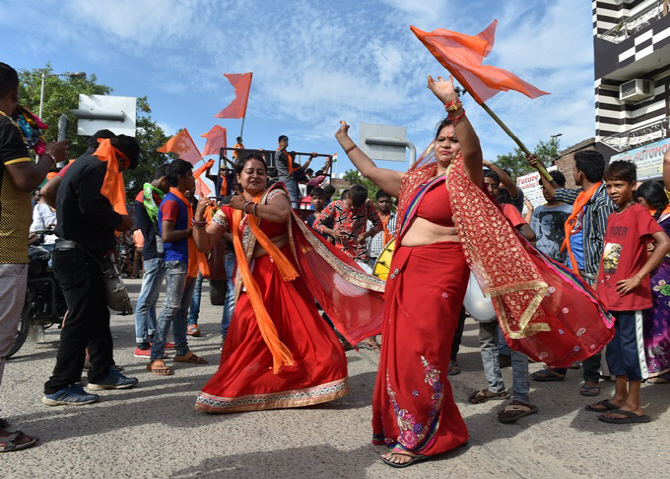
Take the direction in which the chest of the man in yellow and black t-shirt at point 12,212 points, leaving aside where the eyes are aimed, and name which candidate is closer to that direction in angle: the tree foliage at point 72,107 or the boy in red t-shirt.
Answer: the boy in red t-shirt

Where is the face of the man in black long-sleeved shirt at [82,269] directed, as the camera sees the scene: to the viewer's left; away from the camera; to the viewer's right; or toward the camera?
to the viewer's right

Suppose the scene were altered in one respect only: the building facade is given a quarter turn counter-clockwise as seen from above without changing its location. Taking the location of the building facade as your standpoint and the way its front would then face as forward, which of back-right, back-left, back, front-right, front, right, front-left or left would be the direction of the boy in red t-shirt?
front-right

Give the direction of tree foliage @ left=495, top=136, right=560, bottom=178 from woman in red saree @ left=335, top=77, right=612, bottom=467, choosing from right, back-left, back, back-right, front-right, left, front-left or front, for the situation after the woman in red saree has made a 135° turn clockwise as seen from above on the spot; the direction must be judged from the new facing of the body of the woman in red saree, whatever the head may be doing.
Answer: front

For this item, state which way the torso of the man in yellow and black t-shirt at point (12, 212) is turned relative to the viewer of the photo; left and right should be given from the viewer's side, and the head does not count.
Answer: facing to the right of the viewer

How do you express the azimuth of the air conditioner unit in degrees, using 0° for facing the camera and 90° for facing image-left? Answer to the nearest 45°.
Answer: approximately 45°

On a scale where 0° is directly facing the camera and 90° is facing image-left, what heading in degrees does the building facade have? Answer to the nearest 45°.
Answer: approximately 45°

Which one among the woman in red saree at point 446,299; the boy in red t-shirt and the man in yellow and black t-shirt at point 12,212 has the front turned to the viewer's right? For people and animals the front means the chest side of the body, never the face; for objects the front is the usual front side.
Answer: the man in yellow and black t-shirt

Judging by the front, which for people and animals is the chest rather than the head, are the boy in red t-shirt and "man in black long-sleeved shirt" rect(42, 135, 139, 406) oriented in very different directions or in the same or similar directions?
very different directions

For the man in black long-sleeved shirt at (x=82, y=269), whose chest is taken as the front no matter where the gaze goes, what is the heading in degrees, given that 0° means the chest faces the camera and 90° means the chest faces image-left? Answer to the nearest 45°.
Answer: approximately 270°

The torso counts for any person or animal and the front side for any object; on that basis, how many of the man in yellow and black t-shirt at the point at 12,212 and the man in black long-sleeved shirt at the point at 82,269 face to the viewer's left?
0
